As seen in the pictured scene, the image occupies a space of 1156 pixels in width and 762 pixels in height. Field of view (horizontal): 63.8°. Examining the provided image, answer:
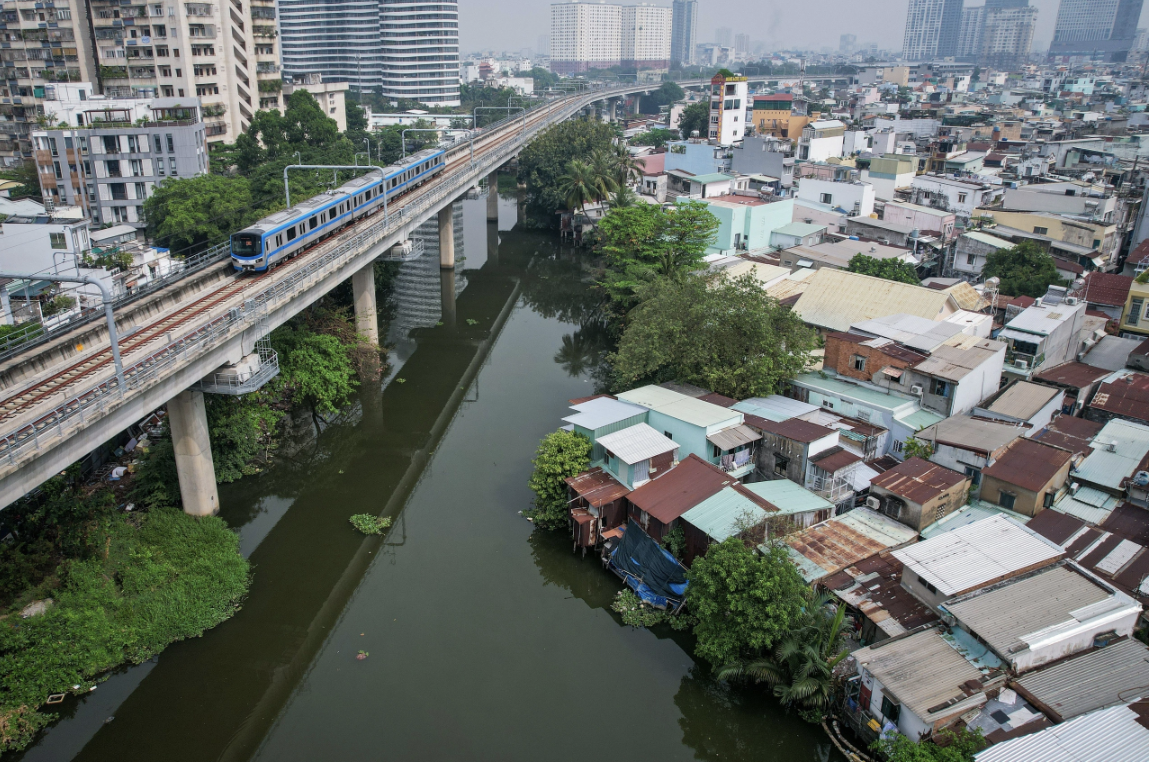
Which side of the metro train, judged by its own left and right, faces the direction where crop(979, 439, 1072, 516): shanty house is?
left

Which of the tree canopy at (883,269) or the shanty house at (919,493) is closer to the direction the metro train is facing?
the shanty house

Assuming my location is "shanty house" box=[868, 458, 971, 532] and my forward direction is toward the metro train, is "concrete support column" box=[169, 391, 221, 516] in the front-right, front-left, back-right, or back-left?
front-left

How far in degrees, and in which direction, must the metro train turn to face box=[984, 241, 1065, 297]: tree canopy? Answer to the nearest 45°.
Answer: approximately 135° to its left

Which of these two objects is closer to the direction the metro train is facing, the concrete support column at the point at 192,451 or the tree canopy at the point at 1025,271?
the concrete support column

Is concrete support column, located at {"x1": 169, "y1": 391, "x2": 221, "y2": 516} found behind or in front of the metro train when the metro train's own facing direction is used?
in front

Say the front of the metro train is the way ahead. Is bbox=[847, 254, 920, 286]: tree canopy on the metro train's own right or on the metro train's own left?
on the metro train's own left

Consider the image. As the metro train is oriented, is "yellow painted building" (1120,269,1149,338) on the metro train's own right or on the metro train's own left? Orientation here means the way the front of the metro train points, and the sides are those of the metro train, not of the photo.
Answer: on the metro train's own left

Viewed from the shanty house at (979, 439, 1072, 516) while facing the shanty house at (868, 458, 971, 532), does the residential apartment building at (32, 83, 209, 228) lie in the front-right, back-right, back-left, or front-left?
front-right

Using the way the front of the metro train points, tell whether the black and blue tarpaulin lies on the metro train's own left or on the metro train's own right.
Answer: on the metro train's own left
